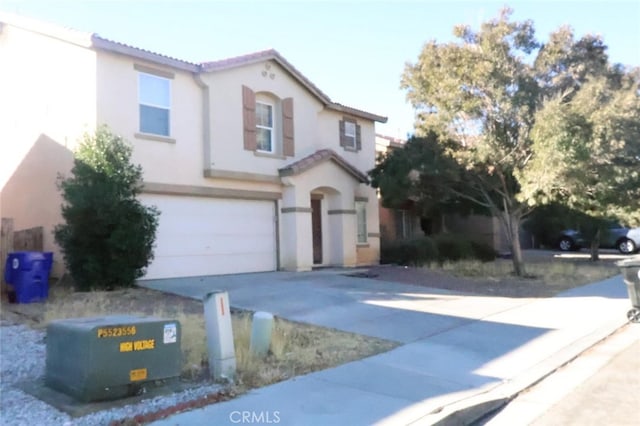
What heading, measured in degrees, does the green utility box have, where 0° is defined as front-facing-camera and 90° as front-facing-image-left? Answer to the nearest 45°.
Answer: approximately 315°

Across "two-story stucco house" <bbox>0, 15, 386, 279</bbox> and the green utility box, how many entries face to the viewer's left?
0

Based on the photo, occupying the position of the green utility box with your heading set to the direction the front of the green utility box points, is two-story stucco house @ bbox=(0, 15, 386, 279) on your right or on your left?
on your left

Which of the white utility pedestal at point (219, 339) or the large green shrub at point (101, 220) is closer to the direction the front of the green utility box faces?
the white utility pedestal

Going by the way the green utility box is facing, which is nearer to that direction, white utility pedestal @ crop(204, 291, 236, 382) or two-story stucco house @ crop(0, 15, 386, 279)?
the white utility pedestal

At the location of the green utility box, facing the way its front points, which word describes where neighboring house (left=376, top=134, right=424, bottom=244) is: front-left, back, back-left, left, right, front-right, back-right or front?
left

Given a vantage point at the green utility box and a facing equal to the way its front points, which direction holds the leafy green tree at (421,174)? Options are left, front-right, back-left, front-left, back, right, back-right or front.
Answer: left

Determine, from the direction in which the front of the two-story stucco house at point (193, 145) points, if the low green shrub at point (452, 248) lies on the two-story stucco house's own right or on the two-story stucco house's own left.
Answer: on the two-story stucco house's own left

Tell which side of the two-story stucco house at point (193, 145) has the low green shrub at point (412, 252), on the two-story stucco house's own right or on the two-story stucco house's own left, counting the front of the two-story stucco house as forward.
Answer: on the two-story stucco house's own left

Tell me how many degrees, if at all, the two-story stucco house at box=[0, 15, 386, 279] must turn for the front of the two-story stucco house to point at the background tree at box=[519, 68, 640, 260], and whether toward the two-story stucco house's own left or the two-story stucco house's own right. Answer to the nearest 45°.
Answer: approximately 45° to the two-story stucco house's own left

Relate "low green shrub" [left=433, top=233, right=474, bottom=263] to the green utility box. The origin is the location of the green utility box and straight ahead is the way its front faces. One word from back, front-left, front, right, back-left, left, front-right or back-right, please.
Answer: left
